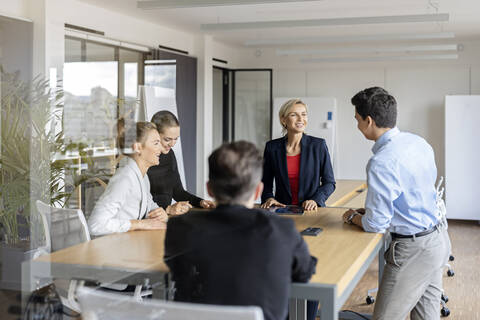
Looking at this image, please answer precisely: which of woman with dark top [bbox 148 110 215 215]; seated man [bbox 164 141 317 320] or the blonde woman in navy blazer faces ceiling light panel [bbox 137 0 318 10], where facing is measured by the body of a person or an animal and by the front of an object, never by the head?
the seated man

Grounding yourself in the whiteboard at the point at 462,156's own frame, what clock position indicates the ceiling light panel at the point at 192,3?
The ceiling light panel is roughly at 1 o'clock from the whiteboard.

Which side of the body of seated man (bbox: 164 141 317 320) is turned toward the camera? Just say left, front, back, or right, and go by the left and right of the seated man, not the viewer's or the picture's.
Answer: back

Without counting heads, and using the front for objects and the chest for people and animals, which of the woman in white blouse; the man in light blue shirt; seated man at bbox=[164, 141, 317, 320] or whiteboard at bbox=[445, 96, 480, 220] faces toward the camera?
the whiteboard

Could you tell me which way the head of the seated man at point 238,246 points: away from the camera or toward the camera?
away from the camera

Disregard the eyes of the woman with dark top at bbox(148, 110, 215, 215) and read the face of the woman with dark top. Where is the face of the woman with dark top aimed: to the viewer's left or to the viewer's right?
to the viewer's right

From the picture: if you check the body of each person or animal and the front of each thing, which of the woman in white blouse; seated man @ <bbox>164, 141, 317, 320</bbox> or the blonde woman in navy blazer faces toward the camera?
the blonde woman in navy blazer

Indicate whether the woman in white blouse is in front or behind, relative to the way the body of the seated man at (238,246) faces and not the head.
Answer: in front

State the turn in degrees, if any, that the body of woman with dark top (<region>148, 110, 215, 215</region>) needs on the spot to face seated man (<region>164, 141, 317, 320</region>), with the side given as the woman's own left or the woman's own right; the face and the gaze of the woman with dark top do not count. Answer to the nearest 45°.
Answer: approximately 45° to the woman's own right

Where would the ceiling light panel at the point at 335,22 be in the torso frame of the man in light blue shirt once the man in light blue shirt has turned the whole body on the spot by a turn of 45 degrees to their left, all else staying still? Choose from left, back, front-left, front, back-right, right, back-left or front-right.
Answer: right

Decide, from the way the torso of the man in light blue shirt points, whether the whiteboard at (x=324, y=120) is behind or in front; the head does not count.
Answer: in front

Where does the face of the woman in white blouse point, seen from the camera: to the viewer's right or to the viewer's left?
to the viewer's right

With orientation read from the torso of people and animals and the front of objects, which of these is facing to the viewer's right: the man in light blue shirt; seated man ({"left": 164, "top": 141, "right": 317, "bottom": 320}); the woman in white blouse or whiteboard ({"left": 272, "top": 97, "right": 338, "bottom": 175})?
the woman in white blouse

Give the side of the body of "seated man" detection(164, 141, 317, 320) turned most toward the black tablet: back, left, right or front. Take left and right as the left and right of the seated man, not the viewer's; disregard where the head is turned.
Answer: front
